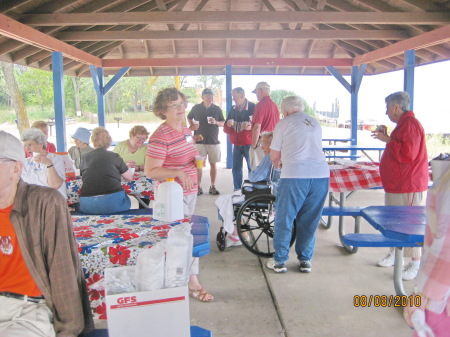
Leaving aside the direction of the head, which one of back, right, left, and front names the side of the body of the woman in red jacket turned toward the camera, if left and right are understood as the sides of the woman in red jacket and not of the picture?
left

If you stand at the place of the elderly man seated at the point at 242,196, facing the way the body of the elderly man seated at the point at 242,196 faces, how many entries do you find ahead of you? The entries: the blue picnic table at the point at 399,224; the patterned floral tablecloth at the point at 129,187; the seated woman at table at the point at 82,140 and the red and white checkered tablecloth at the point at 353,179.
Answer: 2

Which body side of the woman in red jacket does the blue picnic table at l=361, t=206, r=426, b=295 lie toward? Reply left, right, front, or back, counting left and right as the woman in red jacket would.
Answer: left

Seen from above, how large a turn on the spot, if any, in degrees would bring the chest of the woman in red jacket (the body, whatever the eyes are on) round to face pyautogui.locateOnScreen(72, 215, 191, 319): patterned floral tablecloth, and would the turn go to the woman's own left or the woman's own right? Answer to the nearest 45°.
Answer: approximately 45° to the woman's own left

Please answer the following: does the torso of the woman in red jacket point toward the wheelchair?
yes

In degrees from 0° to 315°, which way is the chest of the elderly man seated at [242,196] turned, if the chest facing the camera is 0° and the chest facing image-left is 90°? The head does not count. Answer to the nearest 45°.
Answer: approximately 90°

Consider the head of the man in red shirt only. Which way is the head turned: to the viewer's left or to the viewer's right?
to the viewer's left

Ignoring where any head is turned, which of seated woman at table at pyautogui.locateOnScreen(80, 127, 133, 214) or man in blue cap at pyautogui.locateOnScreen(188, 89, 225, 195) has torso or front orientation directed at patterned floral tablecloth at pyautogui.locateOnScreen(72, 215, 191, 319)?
the man in blue cap

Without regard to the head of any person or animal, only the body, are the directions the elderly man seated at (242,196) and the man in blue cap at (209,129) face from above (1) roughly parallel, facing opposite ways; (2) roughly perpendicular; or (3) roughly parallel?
roughly perpendicular

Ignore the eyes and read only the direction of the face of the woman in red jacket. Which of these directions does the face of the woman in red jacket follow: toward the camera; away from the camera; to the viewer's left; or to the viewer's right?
to the viewer's left

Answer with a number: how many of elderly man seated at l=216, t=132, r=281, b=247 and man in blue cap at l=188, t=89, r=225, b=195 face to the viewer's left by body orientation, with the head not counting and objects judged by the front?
1

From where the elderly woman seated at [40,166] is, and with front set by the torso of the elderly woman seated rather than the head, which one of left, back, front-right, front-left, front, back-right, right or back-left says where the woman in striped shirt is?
left

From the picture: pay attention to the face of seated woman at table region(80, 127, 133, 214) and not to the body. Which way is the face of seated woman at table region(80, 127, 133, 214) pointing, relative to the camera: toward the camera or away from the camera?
away from the camera

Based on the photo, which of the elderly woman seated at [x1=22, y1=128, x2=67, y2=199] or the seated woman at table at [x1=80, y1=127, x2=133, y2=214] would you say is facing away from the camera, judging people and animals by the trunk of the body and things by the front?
the seated woman at table

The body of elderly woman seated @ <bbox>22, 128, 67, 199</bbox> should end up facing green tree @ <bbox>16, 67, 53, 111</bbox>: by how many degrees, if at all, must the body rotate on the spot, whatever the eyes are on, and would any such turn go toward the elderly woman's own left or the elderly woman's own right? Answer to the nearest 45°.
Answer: approximately 135° to the elderly woman's own right

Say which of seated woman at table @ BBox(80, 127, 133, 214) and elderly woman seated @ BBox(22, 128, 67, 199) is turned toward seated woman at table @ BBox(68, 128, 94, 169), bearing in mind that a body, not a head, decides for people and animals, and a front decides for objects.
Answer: seated woman at table @ BBox(80, 127, 133, 214)

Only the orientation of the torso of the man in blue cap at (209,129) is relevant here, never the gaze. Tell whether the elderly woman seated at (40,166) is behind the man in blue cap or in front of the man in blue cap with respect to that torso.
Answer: in front

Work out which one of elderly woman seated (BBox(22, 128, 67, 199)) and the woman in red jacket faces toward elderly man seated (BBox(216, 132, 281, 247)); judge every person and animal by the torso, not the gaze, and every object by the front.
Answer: the woman in red jacket
